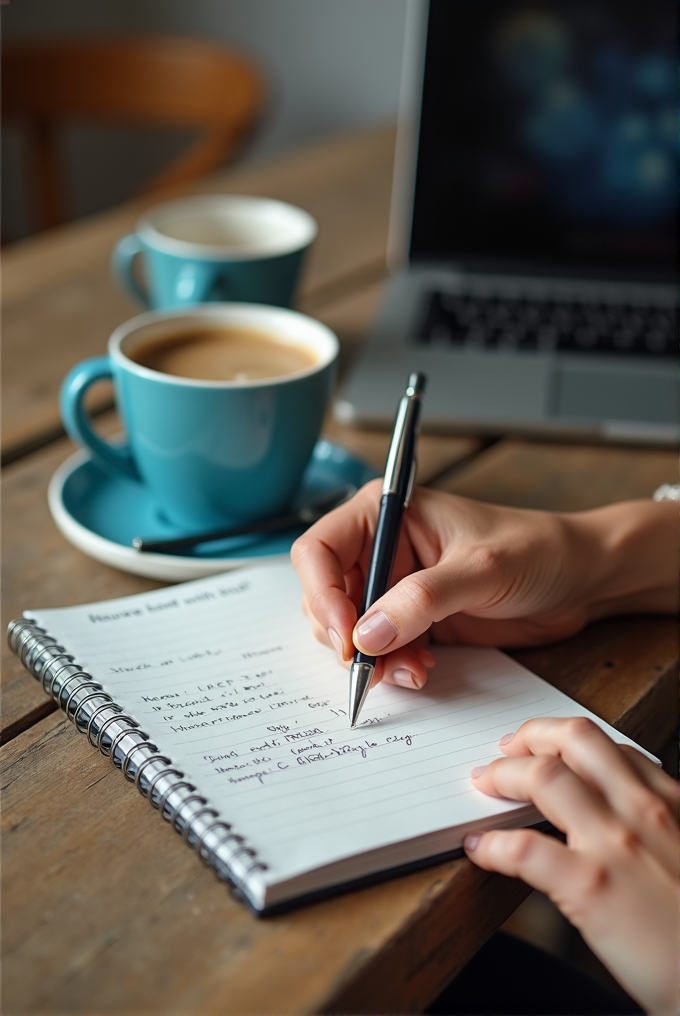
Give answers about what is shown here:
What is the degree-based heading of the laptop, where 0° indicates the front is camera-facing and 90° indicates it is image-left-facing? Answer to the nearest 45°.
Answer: approximately 0°

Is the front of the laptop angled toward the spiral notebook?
yes
